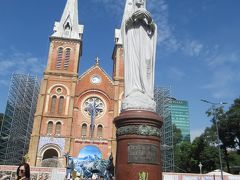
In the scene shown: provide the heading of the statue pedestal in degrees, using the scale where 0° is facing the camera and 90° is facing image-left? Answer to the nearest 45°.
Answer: approximately 0°

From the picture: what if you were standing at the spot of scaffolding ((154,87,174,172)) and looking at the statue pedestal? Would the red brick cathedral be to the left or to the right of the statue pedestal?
right

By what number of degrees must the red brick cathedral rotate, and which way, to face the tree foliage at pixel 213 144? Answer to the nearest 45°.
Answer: approximately 90° to its left

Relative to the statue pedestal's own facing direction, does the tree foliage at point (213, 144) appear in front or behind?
behind

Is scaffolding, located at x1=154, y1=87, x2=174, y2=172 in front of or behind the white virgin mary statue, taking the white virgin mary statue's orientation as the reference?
behind

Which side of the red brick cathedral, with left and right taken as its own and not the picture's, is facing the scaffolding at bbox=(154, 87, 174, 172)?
left

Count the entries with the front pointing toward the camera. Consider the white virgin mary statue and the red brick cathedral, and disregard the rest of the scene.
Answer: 2

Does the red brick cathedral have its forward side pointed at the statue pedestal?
yes
